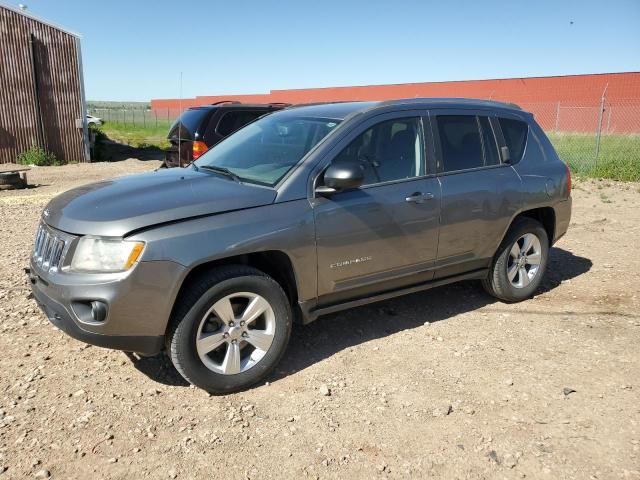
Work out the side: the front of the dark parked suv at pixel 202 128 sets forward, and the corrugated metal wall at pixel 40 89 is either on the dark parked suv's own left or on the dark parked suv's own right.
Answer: on the dark parked suv's own left

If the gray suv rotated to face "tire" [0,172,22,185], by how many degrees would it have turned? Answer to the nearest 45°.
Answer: approximately 90° to its right

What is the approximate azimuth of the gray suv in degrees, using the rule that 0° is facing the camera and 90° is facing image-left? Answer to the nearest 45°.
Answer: approximately 45°

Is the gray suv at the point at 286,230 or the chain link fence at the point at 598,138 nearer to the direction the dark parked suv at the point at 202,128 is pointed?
the chain link fence

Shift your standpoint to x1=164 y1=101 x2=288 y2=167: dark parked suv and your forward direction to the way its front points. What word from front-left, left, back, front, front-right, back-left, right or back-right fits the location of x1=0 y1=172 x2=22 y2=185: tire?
left

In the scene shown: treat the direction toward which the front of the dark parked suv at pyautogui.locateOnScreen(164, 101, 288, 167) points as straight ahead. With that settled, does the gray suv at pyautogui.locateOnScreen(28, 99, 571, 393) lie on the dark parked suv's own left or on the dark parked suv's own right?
on the dark parked suv's own right

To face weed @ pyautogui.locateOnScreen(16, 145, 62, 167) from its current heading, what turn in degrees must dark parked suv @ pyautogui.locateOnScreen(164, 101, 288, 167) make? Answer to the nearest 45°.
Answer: approximately 90° to its left

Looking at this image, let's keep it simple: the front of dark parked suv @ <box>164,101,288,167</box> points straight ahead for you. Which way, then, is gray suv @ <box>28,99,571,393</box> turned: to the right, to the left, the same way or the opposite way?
the opposite way

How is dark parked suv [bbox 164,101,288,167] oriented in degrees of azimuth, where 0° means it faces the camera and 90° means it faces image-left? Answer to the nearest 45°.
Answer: approximately 225°

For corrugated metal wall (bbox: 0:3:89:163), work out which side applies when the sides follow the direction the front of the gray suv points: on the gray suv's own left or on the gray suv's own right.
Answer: on the gray suv's own right
